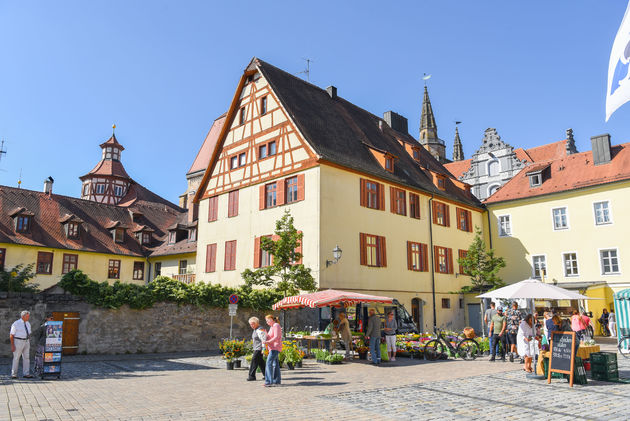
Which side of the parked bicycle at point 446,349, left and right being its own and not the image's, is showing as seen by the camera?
left

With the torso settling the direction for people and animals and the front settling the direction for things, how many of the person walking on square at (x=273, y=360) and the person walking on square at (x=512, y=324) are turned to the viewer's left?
1

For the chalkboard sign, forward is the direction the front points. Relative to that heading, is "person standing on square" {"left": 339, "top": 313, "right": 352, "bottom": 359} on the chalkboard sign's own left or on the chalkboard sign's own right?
on the chalkboard sign's own right

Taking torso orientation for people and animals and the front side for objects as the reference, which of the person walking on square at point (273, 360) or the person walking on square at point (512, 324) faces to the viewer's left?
the person walking on square at point (273, 360)

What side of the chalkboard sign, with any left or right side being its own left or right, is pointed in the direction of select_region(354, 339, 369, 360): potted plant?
right

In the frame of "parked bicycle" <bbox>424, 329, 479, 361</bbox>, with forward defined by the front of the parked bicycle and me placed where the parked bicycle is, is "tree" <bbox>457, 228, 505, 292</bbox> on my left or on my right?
on my right

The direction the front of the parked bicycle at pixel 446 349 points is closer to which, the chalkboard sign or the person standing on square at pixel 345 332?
the person standing on square

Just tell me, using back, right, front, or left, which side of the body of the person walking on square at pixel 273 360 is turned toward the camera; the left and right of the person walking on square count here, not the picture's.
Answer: left

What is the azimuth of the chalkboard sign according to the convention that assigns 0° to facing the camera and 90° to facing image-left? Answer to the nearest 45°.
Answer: approximately 45°
